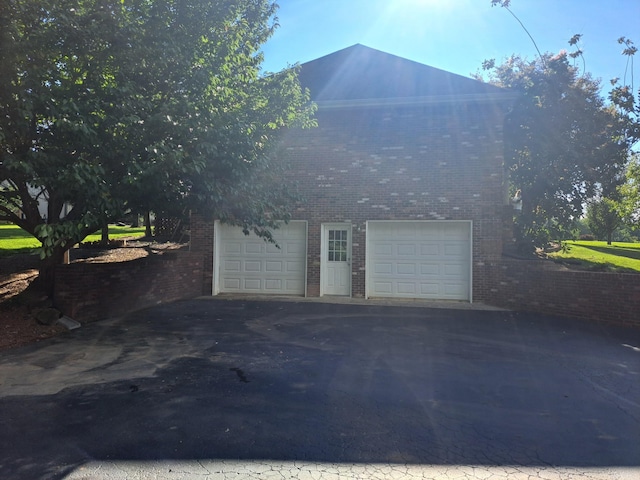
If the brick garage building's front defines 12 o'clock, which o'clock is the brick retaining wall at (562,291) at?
The brick retaining wall is roughly at 10 o'clock from the brick garage building.

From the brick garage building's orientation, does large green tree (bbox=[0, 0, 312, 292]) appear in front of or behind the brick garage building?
in front

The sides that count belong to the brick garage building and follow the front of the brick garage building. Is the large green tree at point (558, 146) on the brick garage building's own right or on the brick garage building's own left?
on the brick garage building's own left

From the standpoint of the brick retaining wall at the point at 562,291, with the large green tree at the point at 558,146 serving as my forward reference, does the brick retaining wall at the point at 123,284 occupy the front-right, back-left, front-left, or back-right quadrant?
back-left

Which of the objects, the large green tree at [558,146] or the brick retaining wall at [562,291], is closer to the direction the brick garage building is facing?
the brick retaining wall

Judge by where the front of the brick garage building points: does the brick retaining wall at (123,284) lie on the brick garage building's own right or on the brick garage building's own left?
on the brick garage building's own right

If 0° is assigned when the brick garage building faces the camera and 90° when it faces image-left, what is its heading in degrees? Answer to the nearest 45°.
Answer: approximately 0°
